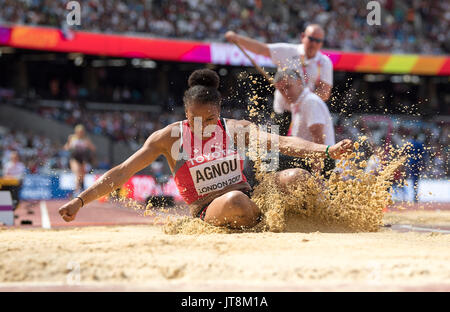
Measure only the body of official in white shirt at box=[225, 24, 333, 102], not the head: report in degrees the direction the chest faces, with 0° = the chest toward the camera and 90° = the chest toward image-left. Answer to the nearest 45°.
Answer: approximately 0°

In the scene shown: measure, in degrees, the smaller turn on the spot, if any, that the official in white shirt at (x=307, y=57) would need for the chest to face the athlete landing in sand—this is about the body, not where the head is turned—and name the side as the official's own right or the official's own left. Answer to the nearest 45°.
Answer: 0° — they already face them

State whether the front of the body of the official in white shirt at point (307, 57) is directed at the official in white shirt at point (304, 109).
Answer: yes
